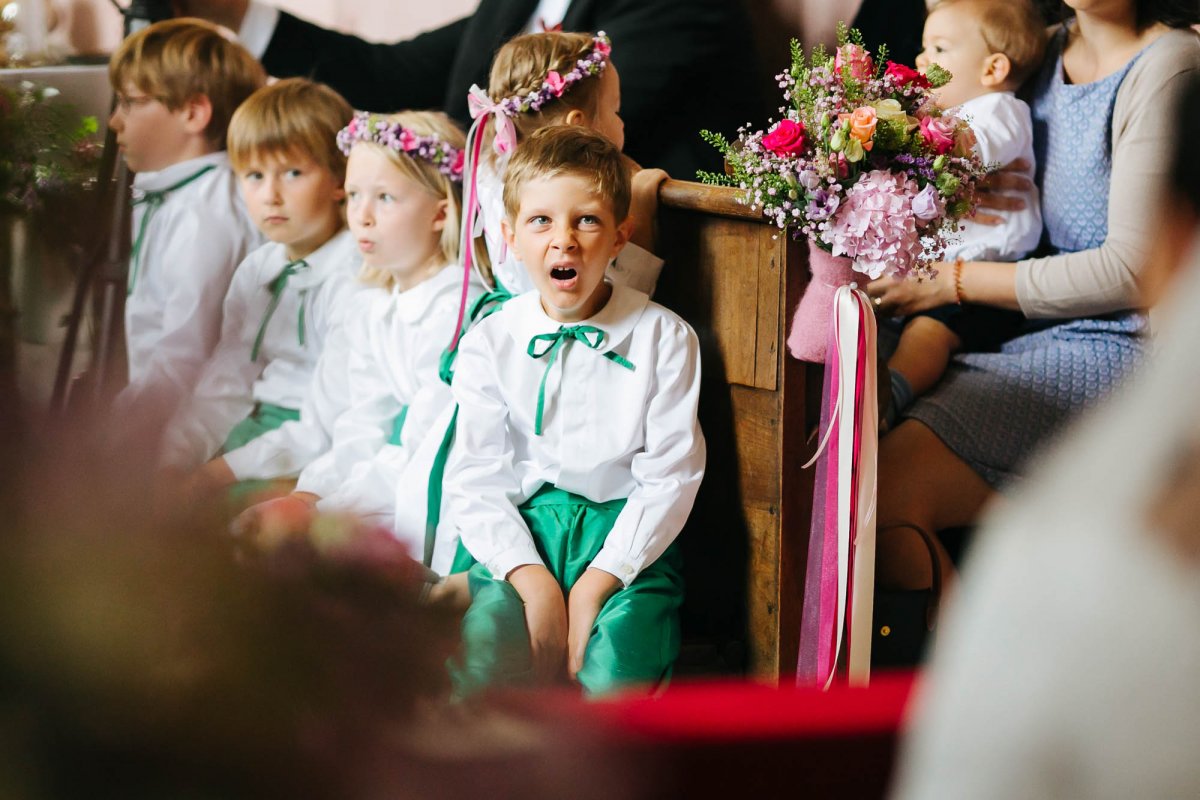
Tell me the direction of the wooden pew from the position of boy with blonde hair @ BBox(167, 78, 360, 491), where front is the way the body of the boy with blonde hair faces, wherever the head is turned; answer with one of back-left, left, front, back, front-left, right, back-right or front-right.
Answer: left

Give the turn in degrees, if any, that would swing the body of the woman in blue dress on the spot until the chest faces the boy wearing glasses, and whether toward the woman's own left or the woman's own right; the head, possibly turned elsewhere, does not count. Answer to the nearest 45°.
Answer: approximately 45° to the woman's own right

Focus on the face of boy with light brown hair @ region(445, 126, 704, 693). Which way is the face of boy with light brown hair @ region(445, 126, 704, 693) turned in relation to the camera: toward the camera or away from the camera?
toward the camera

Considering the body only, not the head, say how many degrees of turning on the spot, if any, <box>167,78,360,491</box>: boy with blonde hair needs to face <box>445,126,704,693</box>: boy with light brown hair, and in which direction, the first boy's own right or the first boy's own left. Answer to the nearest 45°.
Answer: approximately 90° to the first boy's own left

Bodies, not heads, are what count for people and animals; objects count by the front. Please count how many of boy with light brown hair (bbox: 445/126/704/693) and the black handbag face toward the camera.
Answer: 2

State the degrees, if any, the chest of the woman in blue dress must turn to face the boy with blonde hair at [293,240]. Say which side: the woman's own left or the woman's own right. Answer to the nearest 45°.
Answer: approximately 45° to the woman's own right

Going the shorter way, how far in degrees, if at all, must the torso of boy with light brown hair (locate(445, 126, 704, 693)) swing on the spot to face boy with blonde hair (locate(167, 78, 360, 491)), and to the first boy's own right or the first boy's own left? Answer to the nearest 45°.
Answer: approximately 135° to the first boy's own right

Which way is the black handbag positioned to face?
toward the camera

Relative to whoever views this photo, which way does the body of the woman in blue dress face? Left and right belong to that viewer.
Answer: facing the viewer and to the left of the viewer

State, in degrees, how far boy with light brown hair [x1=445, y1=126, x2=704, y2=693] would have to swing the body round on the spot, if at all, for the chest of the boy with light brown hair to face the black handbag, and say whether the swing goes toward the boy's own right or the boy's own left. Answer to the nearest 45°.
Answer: approximately 90° to the boy's own left
